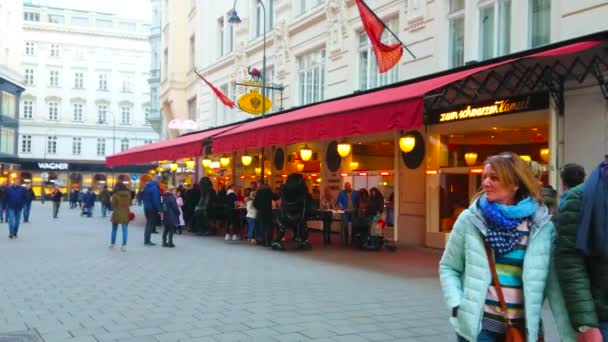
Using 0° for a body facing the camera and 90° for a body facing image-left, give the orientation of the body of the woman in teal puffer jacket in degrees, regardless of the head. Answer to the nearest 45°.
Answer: approximately 0°

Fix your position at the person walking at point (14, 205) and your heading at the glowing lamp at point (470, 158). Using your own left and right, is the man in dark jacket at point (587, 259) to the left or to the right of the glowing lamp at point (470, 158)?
right

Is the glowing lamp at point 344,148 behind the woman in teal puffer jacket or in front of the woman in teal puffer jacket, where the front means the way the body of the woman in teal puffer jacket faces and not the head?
behind

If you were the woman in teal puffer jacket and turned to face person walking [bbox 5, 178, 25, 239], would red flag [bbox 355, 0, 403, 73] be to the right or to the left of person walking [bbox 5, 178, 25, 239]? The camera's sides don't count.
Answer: right

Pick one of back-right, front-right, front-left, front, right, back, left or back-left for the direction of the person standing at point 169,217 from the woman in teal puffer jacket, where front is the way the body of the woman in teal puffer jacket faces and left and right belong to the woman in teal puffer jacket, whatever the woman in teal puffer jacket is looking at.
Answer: back-right

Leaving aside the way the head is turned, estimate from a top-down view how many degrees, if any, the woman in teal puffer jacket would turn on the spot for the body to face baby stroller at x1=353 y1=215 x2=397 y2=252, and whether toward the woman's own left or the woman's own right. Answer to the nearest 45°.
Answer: approximately 180°

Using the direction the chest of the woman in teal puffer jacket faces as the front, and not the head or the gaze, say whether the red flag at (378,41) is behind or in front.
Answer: behind

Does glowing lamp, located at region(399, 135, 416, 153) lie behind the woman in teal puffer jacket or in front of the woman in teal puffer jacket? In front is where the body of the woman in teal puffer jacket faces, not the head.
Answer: behind

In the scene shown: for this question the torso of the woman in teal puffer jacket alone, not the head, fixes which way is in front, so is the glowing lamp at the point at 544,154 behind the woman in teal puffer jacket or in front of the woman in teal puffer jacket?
behind

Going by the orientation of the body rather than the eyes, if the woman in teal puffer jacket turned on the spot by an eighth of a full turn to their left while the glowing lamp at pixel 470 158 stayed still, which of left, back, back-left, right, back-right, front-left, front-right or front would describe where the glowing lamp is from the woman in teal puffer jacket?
back-left

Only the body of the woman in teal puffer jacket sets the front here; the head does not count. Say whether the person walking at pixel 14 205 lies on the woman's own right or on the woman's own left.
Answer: on the woman's own right
